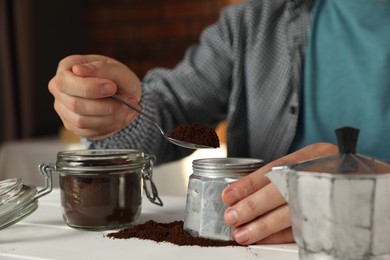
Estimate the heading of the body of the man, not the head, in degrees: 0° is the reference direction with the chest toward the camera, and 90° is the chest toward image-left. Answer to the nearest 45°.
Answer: approximately 0°

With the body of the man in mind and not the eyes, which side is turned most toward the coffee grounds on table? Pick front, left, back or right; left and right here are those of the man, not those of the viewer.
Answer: front

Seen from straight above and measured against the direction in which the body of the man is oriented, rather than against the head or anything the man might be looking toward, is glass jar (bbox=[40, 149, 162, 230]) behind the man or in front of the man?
in front

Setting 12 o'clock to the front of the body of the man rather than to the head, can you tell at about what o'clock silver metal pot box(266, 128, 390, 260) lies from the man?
The silver metal pot is roughly at 12 o'clock from the man.
